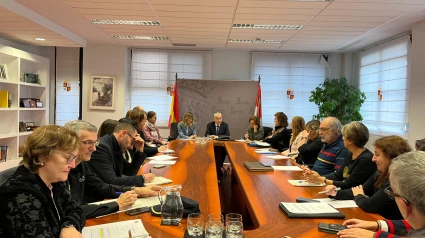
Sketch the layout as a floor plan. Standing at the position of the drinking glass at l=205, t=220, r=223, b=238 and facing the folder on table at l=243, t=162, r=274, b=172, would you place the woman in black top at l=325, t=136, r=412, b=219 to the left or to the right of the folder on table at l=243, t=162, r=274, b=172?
right

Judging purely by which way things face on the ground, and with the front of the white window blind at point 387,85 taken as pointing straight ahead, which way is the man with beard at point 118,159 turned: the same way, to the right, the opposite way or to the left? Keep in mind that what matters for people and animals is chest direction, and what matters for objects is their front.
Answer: the opposite way

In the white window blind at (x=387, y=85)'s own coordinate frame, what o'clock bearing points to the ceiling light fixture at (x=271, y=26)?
The ceiling light fixture is roughly at 12 o'clock from the white window blind.

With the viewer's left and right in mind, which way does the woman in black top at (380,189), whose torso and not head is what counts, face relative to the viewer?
facing to the left of the viewer

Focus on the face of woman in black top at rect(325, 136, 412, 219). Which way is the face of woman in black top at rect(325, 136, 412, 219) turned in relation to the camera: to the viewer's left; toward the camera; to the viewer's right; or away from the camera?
to the viewer's left

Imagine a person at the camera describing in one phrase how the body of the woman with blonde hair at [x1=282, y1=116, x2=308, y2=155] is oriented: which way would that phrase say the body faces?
to the viewer's left

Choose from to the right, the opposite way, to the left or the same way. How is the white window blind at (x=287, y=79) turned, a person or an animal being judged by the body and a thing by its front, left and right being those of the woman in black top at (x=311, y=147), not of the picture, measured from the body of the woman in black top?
to the left

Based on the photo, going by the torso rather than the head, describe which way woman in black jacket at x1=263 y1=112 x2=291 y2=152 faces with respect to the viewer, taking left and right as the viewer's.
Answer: facing to the left of the viewer

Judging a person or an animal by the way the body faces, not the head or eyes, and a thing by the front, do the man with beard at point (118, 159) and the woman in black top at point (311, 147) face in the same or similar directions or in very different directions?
very different directions

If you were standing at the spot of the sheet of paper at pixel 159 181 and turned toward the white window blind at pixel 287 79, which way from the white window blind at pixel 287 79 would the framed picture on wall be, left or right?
left

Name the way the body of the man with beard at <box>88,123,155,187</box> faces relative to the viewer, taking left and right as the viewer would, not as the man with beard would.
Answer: facing to the right of the viewer

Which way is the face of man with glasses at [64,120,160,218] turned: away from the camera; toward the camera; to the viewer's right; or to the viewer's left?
to the viewer's right

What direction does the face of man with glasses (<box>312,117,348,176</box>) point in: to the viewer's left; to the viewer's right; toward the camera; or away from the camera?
to the viewer's left

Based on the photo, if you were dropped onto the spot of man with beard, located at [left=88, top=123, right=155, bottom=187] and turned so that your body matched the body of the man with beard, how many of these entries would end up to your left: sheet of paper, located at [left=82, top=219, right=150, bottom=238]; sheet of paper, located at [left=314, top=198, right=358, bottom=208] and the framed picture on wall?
1
